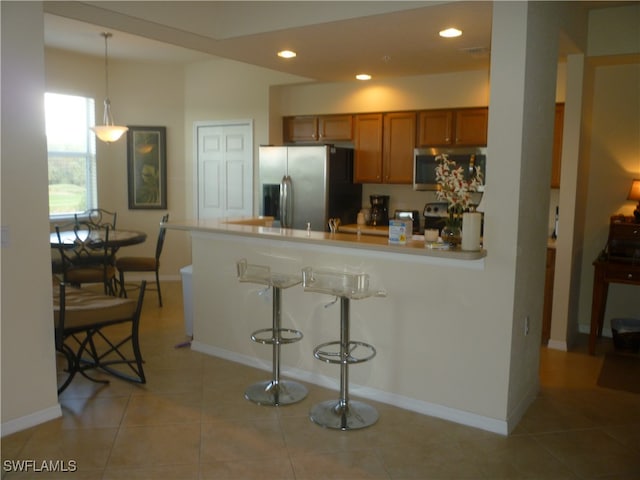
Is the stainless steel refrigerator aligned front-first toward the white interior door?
no

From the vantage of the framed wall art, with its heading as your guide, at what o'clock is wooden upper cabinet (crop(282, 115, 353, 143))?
The wooden upper cabinet is roughly at 10 o'clock from the framed wall art.

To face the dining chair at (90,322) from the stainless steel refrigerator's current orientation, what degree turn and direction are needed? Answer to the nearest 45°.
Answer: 0° — it already faces it

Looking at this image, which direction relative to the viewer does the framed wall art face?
toward the camera

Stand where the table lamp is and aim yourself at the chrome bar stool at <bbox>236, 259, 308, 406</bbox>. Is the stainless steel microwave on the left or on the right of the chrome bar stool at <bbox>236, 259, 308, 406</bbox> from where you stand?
right

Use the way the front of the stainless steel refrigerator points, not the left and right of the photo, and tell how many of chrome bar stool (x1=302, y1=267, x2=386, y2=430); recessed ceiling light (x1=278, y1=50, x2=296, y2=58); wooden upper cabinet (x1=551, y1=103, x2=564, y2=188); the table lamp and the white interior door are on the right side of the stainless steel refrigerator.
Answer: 1

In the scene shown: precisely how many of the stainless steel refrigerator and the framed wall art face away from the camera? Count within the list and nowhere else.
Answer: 0

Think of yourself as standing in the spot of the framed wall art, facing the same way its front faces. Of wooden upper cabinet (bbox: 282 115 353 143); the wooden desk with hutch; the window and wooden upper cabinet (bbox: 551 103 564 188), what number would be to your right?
1

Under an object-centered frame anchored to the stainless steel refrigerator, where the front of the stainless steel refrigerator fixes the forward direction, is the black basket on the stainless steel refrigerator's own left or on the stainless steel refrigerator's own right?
on the stainless steel refrigerator's own left

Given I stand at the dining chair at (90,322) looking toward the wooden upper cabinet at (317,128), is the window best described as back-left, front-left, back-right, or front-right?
front-left

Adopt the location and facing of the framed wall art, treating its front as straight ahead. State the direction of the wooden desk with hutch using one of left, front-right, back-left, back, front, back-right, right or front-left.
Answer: front-left

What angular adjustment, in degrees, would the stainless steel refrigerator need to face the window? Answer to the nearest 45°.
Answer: approximately 45° to its right

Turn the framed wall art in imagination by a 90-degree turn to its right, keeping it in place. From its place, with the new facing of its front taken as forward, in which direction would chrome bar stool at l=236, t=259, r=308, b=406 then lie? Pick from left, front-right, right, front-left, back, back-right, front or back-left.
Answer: left

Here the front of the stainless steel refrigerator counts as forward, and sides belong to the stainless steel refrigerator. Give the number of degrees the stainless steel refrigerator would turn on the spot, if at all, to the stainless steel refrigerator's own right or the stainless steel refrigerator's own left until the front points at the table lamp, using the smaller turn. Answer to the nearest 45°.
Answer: approximately 90° to the stainless steel refrigerator's own left

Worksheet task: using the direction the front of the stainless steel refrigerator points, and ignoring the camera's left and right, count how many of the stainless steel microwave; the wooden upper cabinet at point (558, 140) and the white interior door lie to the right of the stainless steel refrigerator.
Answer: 1

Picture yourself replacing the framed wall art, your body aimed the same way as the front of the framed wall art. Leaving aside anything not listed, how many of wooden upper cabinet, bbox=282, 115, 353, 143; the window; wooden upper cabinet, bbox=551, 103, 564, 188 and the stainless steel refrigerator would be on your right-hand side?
1

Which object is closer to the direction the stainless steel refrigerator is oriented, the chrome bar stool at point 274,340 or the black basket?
the chrome bar stool

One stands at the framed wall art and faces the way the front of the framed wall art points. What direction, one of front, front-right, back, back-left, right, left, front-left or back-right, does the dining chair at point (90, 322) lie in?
front

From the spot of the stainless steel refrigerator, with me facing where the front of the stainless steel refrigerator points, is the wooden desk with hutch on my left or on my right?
on my left

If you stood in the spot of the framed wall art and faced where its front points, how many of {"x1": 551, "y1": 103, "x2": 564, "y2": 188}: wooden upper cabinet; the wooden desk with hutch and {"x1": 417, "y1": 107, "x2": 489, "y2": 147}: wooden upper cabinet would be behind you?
0

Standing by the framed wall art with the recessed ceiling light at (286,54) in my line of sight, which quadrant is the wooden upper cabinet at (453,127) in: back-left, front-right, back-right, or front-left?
front-left
